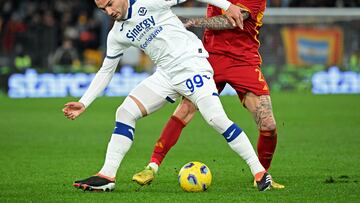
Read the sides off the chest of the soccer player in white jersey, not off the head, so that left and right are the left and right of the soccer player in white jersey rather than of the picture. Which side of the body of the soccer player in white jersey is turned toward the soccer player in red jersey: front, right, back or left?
back

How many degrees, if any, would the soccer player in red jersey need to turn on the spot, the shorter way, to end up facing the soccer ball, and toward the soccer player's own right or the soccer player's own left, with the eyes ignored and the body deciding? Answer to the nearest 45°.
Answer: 0° — they already face it
